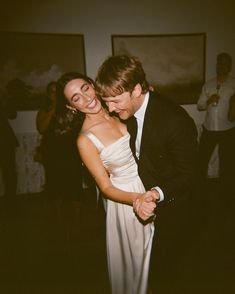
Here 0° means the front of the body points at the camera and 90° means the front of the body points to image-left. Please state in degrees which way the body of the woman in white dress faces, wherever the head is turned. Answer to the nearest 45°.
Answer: approximately 315°

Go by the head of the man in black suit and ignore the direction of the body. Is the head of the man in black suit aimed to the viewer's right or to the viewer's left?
to the viewer's left

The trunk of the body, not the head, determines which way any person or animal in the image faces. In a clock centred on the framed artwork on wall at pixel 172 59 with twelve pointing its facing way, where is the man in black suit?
The man in black suit is roughly at 12 o'clock from the framed artwork on wall.

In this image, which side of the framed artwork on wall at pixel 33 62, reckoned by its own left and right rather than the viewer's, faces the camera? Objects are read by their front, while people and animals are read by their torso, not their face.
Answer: front

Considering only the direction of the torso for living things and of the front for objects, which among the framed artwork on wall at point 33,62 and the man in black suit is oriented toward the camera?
the framed artwork on wall

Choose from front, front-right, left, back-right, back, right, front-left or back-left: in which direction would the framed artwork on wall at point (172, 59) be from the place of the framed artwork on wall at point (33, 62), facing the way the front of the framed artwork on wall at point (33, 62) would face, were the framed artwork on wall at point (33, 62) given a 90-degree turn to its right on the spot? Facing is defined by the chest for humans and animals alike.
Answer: back

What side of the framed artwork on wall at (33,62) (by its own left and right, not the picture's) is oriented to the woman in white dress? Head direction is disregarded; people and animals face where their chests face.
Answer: front

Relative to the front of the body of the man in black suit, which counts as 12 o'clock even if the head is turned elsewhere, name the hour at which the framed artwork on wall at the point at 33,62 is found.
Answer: The framed artwork on wall is roughly at 2 o'clock from the man in black suit.

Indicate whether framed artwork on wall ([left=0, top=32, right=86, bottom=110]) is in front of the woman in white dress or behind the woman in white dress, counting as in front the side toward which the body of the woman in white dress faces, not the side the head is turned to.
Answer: behind

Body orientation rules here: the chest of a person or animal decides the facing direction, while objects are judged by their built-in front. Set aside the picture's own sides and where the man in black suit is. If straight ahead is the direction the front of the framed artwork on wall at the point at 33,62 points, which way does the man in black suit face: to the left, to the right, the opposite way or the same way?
to the right

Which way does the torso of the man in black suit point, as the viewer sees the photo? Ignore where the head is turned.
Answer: to the viewer's left

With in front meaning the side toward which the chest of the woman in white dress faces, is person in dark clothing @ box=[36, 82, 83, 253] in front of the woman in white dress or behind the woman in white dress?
behind

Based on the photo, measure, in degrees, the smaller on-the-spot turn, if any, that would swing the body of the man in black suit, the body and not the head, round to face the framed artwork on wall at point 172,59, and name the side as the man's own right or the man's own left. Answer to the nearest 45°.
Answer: approximately 90° to the man's own right

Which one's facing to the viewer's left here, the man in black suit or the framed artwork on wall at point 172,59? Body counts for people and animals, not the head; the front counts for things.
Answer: the man in black suit

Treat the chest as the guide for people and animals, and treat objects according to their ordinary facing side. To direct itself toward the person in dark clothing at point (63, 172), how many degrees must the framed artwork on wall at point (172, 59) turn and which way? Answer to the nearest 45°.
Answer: approximately 45° to its right
